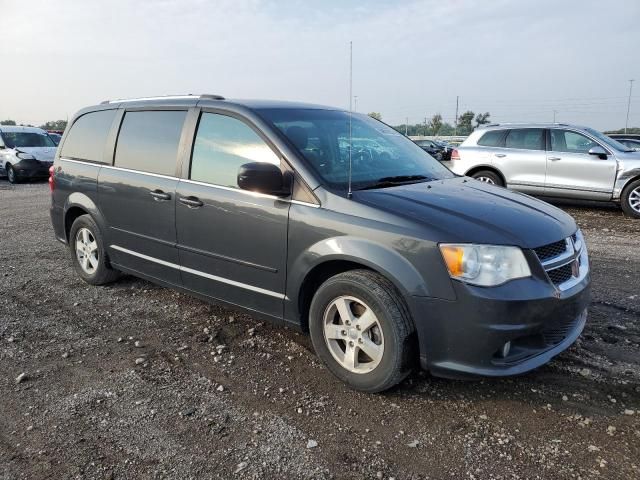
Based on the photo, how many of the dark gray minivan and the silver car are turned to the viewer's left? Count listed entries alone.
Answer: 0

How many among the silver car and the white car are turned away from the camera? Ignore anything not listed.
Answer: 0

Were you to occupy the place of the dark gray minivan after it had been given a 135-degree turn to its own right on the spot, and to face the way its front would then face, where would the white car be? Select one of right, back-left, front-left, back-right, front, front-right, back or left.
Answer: front-right

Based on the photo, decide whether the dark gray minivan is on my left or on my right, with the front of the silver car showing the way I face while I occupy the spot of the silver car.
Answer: on my right

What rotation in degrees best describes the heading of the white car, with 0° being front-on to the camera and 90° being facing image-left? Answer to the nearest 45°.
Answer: approximately 315°

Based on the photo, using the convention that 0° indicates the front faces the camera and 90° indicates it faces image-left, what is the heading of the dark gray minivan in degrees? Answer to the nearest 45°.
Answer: approximately 315°

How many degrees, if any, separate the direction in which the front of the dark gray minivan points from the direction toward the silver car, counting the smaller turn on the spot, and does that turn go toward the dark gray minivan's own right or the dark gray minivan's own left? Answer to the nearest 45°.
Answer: approximately 90° to the dark gray minivan's own left

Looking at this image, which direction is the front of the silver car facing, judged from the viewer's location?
facing the viewer and to the right of the viewer
